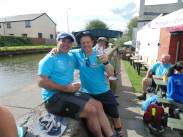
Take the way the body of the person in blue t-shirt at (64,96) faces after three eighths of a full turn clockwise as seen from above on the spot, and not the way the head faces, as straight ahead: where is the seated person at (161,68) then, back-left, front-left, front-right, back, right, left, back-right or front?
back-right

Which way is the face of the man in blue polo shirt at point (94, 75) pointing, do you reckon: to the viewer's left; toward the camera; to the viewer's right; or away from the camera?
toward the camera

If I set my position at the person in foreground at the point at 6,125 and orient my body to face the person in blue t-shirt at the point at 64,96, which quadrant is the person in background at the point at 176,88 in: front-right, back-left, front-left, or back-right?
front-right

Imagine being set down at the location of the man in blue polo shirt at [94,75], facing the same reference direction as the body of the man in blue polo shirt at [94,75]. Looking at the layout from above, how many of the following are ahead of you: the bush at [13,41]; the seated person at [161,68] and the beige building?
0

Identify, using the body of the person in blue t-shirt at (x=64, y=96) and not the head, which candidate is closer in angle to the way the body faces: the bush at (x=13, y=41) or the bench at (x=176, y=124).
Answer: the bench

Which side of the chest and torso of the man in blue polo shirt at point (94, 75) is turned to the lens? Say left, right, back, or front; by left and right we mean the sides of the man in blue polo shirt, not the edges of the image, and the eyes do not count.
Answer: front

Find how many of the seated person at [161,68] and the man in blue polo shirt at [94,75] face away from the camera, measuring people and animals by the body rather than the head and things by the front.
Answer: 0

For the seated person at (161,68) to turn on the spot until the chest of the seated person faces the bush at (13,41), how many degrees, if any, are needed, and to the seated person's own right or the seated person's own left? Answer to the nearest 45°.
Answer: approximately 90° to the seated person's own right

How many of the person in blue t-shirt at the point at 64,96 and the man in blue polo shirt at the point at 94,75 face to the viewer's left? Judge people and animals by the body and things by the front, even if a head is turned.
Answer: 0

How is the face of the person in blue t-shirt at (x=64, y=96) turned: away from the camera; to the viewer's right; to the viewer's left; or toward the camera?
toward the camera

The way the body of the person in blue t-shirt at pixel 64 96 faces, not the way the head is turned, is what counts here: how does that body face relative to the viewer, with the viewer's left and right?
facing the viewer and to the right of the viewer
